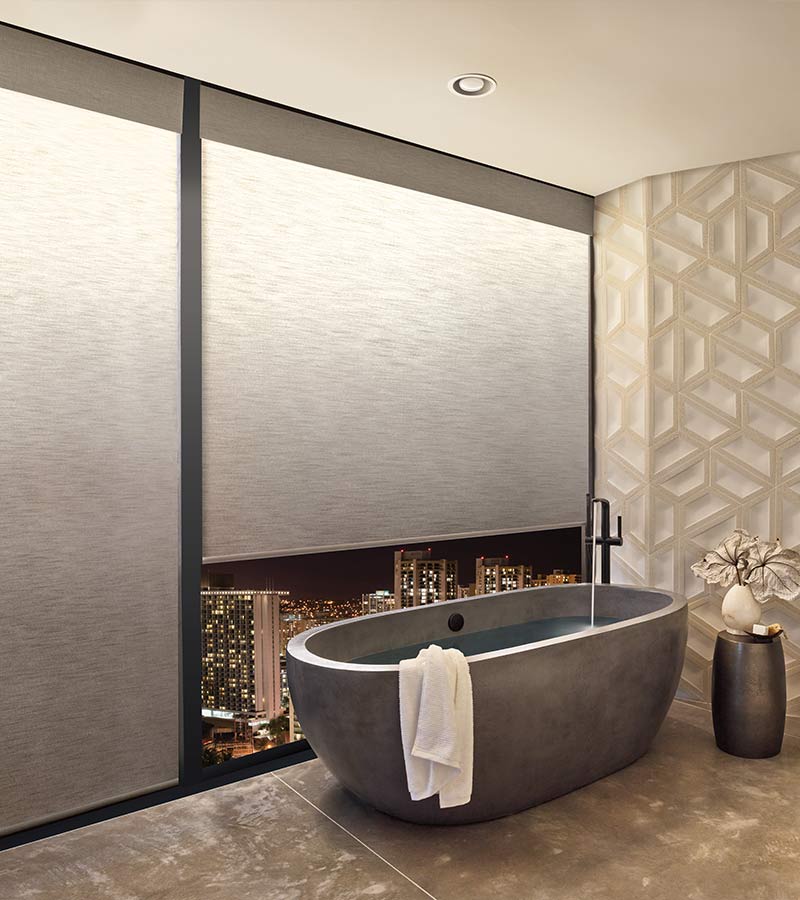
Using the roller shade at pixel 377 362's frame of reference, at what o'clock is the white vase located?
The white vase is roughly at 11 o'clock from the roller shade.

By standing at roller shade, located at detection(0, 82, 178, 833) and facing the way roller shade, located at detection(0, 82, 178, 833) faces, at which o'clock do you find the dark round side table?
The dark round side table is roughly at 11 o'clock from the roller shade.

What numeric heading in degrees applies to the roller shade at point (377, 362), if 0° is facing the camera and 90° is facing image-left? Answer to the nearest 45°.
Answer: approximately 315°

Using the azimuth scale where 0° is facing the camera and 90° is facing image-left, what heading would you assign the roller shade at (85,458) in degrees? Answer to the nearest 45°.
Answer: approximately 315°

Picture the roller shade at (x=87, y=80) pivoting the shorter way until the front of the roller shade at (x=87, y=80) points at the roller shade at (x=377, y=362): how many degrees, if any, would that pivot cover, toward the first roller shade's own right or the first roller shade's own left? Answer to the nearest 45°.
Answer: approximately 45° to the first roller shade's own left

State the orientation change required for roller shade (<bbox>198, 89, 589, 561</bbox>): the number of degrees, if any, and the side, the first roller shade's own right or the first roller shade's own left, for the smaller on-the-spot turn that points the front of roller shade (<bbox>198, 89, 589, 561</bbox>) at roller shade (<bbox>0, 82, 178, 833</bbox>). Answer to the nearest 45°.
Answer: approximately 90° to the first roller shade's own right

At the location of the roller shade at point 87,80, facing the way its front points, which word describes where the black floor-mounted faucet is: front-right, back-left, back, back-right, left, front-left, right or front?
front-left

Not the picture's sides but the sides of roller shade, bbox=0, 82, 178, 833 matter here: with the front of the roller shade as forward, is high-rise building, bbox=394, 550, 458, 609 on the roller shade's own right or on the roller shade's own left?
on the roller shade's own left
